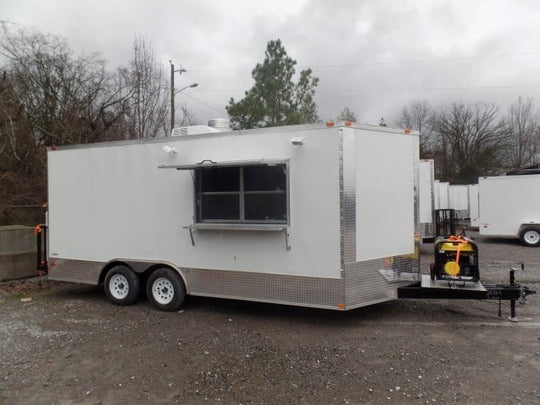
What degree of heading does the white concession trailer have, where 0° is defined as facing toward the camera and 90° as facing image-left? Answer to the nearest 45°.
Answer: approximately 315°

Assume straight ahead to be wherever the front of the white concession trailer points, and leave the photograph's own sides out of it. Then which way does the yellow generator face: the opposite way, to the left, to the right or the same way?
to the right

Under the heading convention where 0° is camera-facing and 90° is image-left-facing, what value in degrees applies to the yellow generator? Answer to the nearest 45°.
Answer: approximately 0°

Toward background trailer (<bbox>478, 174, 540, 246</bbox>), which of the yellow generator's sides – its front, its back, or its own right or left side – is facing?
back

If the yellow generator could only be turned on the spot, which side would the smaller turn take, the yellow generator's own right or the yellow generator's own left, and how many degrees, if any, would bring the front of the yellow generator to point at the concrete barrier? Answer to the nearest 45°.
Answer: approximately 90° to the yellow generator's own right

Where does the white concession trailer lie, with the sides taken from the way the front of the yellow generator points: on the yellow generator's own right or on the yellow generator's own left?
on the yellow generator's own right

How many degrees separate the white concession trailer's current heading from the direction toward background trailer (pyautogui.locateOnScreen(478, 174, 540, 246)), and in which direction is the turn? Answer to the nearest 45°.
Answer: approximately 90° to its left

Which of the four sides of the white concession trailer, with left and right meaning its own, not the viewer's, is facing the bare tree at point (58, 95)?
back
